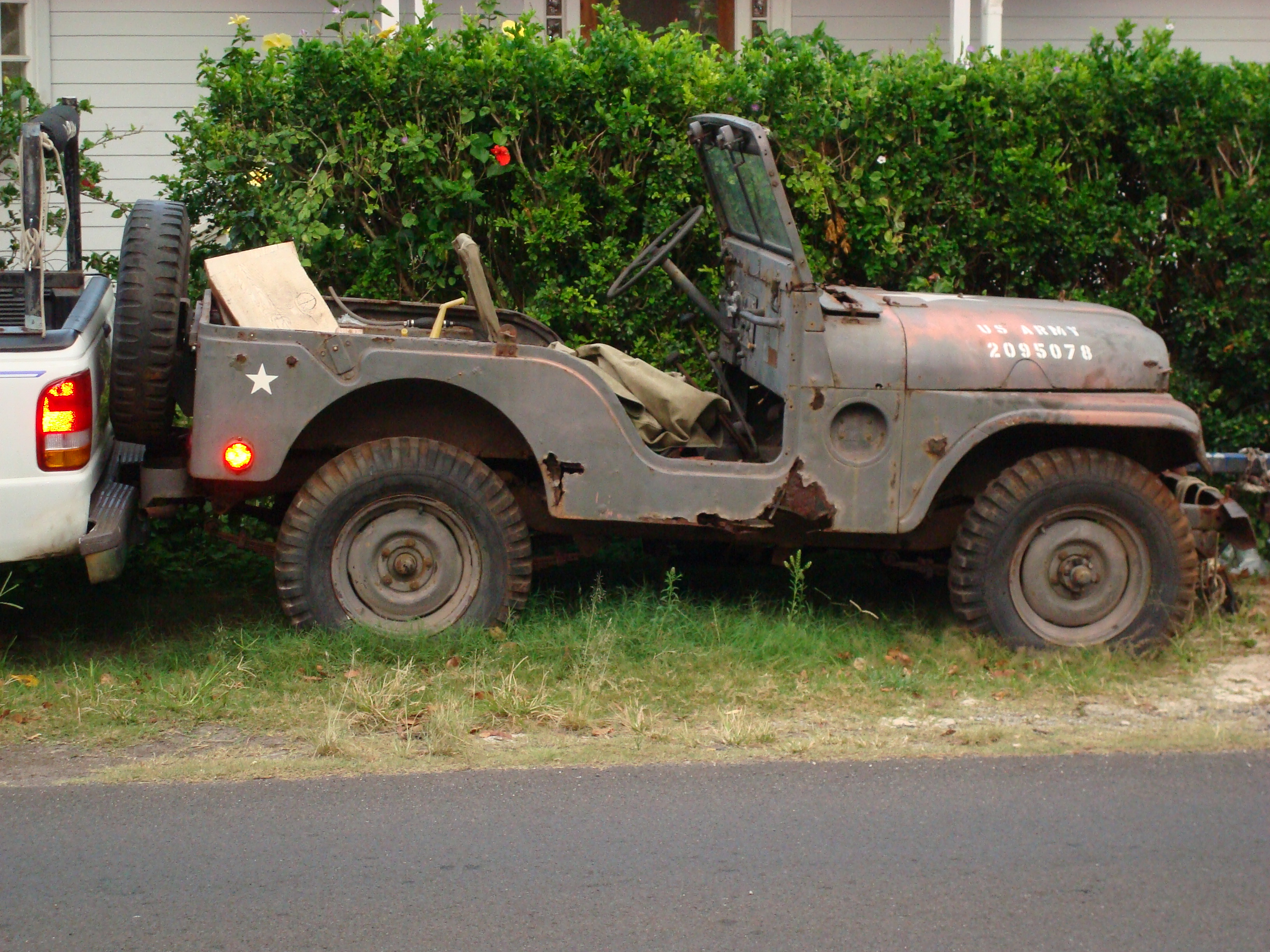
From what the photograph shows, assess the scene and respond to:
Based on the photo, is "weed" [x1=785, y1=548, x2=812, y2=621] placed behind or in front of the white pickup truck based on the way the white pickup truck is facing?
behind

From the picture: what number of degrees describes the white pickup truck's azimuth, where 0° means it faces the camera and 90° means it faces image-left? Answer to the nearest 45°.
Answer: approximately 90°

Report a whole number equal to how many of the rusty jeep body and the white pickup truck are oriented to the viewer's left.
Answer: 1

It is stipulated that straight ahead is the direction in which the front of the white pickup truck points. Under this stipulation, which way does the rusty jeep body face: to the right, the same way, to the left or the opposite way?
the opposite way

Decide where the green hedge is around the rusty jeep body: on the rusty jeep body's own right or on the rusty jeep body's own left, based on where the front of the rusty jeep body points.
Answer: on the rusty jeep body's own left

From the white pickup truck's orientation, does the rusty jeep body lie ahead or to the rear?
to the rear

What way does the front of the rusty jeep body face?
to the viewer's right

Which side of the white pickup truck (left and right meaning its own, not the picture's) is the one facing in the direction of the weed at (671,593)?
back

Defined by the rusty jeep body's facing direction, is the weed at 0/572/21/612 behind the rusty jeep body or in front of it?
behind

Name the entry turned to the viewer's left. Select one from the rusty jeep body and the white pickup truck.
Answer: the white pickup truck
